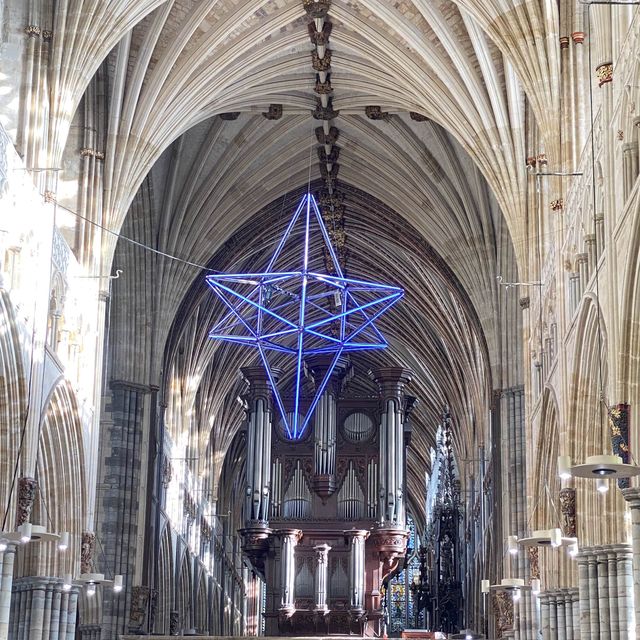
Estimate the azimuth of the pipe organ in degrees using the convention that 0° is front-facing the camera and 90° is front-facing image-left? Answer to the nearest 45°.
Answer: approximately 0°

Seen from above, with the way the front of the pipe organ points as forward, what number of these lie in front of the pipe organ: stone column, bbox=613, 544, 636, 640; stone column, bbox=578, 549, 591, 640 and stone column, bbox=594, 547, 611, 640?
3

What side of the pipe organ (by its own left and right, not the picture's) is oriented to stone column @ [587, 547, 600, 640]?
front

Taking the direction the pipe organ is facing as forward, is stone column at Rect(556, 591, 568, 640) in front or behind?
in front

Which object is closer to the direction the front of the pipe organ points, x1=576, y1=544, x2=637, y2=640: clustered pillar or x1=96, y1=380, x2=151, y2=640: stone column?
the clustered pillar

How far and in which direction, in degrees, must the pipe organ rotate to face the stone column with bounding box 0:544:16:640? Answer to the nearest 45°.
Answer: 0° — it already faces it

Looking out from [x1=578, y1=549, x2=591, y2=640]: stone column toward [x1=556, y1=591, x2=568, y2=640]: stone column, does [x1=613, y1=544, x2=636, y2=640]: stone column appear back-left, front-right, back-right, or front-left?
back-right

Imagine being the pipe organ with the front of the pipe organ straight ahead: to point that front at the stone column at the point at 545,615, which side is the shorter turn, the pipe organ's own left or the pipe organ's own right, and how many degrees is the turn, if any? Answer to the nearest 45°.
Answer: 0° — it already faces it

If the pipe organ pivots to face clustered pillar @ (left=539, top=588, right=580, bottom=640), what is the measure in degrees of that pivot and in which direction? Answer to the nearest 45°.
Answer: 0° — it already faces it
